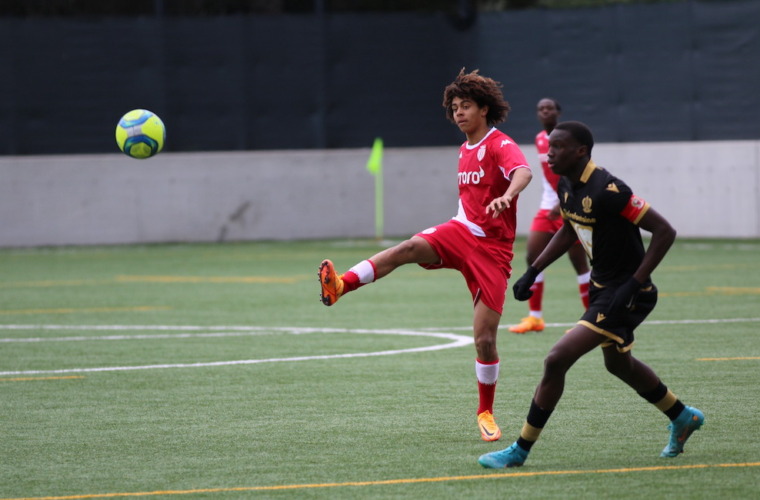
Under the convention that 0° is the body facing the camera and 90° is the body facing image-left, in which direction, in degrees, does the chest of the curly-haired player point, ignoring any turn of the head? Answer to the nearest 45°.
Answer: approximately 45°

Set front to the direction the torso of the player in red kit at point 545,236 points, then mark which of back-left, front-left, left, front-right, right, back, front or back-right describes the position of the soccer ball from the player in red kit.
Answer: front

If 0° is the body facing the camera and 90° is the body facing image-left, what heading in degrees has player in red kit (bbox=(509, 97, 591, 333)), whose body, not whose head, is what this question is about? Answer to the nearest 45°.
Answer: approximately 45°

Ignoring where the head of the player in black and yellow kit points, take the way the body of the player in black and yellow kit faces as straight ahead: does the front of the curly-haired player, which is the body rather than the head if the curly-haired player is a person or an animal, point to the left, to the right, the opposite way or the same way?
the same way

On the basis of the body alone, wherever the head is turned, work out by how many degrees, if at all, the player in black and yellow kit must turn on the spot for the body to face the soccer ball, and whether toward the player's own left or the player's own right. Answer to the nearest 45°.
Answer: approximately 90° to the player's own right

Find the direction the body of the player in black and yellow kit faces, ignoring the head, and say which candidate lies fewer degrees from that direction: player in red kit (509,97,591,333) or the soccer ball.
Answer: the soccer ball

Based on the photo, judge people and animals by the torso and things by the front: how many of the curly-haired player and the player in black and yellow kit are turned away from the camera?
0

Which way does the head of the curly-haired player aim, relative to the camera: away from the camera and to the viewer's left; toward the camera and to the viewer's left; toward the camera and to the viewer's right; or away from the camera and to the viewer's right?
toward the camera and to the viewer's left

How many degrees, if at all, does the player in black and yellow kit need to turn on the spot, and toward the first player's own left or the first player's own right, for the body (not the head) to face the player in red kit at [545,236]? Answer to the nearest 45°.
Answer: approximately 135° to the first player's own right

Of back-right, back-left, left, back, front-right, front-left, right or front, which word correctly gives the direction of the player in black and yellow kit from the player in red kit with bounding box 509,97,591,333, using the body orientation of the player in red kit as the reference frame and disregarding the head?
front-left

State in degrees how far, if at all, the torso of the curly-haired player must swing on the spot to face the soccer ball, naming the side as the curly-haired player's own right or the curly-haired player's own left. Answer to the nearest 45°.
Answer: approximately 90° to the curly-haired player's own right

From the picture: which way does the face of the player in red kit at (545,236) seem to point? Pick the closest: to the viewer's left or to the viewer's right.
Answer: to the viewer's left

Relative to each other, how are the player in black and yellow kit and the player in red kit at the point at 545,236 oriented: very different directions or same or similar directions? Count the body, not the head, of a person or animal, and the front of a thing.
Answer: same or similar directions
